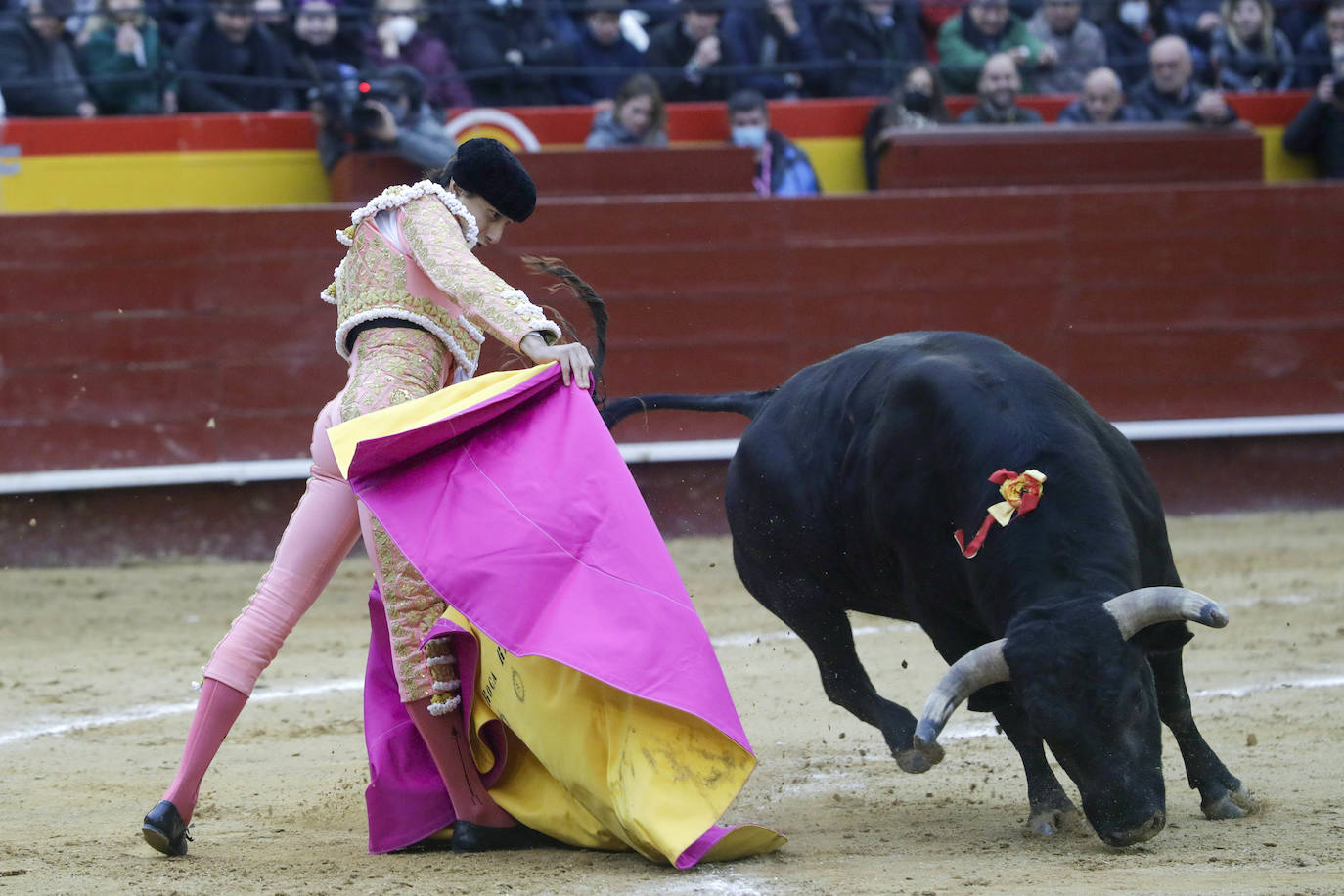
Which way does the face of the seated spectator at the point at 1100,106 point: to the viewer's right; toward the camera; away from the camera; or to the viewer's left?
toward the camera

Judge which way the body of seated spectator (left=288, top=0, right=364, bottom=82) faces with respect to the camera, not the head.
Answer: toward the camera

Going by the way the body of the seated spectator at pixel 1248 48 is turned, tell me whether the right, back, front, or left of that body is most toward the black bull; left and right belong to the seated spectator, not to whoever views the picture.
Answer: front

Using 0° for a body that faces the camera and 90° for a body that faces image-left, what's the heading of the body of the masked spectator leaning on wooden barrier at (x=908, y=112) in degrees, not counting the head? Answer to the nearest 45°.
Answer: approximately 0°

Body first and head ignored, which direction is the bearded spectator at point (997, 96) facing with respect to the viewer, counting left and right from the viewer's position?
facing the viewer

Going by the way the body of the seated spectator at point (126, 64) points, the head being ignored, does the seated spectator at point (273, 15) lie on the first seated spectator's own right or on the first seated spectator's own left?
on the first seated spectator's own left

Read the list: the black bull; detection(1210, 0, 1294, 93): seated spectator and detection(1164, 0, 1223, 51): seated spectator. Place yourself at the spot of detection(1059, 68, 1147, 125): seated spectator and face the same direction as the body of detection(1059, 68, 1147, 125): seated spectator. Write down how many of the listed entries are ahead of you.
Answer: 1

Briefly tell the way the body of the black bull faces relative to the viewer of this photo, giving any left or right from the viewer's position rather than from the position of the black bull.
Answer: facing the viewer and to the right of the viewer

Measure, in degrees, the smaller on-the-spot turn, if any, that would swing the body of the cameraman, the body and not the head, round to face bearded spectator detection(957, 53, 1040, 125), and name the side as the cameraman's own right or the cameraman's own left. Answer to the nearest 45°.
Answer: approximately 135° to the cameraman's own left

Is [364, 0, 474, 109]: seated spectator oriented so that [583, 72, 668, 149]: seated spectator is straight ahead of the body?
no

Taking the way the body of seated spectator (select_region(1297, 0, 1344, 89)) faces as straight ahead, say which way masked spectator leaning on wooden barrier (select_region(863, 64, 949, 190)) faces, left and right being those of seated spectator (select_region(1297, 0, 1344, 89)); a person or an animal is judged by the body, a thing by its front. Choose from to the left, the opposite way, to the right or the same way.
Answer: the same way

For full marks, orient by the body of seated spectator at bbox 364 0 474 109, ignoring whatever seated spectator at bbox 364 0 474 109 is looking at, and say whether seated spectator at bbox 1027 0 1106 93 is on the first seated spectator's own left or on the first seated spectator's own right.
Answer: on the first seated spectator's own left

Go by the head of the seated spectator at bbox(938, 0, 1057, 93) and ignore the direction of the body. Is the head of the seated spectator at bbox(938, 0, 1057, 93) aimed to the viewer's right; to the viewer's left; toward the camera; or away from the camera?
toward the camera

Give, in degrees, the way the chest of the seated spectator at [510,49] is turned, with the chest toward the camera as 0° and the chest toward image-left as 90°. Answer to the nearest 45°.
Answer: approximately 0°

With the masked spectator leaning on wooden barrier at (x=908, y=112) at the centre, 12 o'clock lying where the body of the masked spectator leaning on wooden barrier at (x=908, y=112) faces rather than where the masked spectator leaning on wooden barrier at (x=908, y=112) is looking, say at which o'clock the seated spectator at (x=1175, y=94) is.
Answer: the seated spectator at (x=1175, y=94) is roughly at 8 o'clock from the masked spectator leaning on wooden barrier at (x=908, y=112).

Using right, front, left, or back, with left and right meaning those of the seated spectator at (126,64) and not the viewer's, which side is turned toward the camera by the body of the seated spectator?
front

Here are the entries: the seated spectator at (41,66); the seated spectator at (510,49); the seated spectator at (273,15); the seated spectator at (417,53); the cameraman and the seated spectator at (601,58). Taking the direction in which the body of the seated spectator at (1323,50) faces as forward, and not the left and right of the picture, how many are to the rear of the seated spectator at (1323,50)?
0

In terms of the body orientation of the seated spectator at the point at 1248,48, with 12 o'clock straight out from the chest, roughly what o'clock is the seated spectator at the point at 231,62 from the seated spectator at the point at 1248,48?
the seated spectator at the point at 231,62 is roughly at 2 o'clock from the seated spectator at the point at 1248,48.

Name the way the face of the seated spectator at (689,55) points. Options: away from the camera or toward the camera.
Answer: toward the camera

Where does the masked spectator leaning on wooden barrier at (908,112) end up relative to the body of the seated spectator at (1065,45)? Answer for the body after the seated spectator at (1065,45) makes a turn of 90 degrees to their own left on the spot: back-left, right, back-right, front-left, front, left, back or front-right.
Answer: back-right
